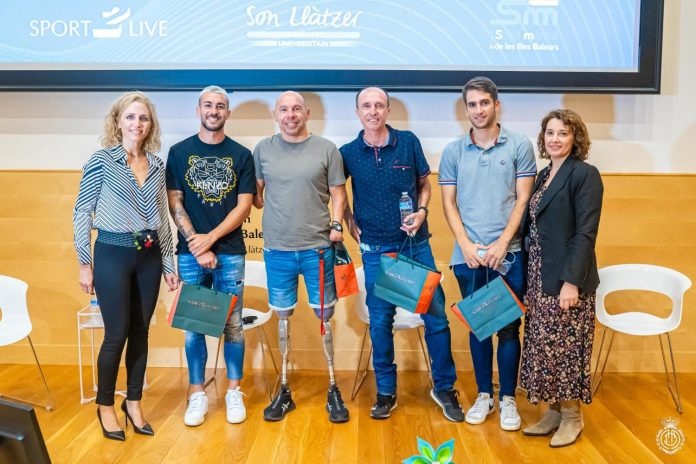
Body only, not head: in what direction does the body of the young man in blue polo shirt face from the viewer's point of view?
toward the camera

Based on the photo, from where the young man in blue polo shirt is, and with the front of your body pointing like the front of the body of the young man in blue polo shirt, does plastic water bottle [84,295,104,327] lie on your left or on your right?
on your right

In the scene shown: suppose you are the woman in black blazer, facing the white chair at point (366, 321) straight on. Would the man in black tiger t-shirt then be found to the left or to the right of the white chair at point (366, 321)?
left

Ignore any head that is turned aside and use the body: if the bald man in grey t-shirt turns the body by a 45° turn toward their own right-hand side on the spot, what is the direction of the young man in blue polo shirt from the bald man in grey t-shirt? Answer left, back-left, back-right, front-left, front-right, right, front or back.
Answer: back-left

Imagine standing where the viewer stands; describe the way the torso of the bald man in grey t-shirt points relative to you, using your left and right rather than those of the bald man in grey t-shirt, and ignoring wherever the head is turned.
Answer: facing the viewer

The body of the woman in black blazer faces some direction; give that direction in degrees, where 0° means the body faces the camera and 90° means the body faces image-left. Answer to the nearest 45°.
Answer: approximately 45°

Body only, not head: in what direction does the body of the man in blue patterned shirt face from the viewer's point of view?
toward the camera

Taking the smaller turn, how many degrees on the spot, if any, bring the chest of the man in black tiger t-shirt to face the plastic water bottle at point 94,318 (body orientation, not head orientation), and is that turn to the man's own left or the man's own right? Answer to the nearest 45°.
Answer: approximately 135° to the man's own right

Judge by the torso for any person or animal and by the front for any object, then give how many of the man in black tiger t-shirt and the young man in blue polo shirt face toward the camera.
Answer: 2

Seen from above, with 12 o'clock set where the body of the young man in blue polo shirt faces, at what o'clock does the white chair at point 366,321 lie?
The white chair is roughly at 4 o'clock from the young man in blue polo shirt.

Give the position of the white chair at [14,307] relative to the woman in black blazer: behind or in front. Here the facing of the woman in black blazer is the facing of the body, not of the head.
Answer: in front

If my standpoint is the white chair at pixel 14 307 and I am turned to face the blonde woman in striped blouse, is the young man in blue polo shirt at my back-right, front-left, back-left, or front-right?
front-left
